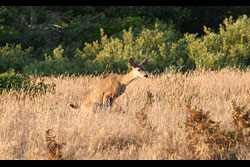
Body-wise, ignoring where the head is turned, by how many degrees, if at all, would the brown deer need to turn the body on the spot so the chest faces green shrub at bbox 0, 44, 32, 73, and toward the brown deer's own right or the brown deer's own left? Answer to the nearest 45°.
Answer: approximately 135° to the brown deer's own left

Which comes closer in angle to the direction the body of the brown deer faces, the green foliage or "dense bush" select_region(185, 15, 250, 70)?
the dense bush

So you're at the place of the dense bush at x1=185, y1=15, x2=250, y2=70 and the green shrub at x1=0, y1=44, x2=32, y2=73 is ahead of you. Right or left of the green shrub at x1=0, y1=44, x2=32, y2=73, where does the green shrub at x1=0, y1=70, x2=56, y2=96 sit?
left

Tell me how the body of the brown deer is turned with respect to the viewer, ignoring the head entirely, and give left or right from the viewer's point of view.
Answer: facing to the right of the viewer

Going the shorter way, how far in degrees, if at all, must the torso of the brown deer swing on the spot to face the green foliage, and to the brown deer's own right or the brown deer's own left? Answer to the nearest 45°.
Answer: approximately 135° to the brown deer's own left

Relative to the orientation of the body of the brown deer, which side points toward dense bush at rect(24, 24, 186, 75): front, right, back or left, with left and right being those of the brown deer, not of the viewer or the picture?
left

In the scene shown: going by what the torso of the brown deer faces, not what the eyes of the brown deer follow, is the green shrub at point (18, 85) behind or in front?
behind
